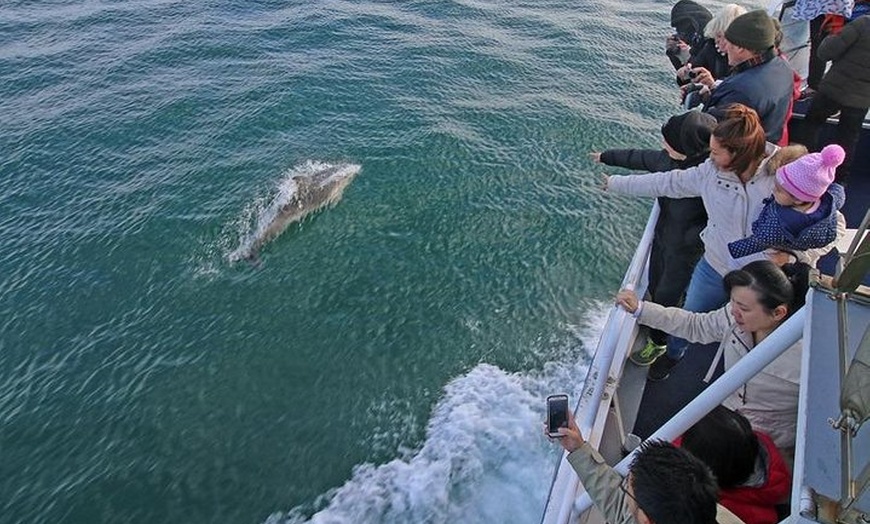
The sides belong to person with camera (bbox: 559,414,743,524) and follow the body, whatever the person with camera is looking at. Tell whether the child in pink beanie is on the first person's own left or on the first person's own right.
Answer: on the first person's own right

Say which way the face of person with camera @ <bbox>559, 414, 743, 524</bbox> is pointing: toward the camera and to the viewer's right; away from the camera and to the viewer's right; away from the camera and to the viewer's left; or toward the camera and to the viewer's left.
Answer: away from the camera and to the viewer's left

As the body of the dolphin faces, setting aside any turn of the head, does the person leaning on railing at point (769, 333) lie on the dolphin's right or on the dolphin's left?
on the dolphin's right

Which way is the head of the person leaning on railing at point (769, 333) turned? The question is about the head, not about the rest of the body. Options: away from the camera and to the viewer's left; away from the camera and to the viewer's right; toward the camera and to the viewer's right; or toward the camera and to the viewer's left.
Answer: toward the camera and to the viewer's left

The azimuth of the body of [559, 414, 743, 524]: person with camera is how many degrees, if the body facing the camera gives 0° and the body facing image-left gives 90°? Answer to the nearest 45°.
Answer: approximately 135°

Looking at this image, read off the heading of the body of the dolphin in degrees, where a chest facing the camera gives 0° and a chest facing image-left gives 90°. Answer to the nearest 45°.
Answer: approximately 225°

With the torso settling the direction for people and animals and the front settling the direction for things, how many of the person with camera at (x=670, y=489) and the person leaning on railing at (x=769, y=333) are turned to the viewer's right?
0

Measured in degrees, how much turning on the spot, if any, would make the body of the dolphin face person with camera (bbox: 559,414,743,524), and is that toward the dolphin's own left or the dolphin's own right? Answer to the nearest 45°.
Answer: approximately 135° to the dolphin's own right

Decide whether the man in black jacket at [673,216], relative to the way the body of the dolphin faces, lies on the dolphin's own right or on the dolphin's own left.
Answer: on the dolphin's own right

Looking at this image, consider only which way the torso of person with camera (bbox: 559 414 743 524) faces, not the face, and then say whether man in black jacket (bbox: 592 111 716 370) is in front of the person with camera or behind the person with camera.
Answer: in front
